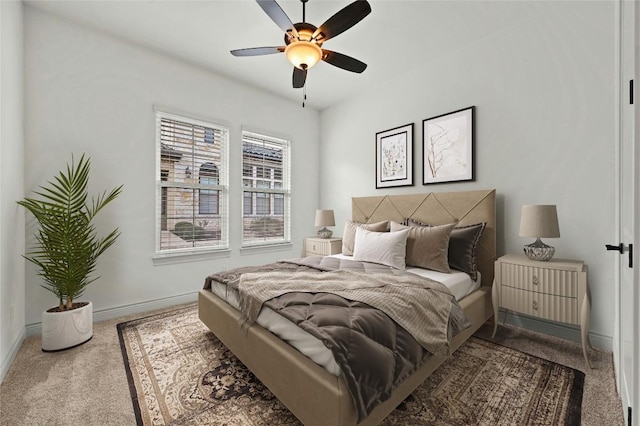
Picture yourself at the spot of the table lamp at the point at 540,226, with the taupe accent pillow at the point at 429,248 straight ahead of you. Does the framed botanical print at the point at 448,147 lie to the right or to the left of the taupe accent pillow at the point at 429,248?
right

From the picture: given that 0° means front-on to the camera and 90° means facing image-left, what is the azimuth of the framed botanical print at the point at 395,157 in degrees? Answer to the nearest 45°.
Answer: approximately 45°

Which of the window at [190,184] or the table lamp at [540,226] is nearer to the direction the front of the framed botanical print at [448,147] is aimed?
the window

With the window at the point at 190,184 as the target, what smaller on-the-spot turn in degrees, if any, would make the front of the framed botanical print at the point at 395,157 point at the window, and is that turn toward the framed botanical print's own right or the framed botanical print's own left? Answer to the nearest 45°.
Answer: approximately 45° to the framed botanical print's own right

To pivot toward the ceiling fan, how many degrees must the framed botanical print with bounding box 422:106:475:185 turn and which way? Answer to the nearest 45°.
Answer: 0° — it already faces it

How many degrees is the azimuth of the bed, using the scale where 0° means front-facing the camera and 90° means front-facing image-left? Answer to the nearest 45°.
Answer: approximately 45°

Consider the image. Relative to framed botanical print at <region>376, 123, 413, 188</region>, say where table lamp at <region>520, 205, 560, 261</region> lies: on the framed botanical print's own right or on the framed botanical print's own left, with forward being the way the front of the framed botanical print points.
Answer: on the framed botanical print's own left

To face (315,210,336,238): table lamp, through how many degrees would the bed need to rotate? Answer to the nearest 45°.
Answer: approximately 135° to its right
